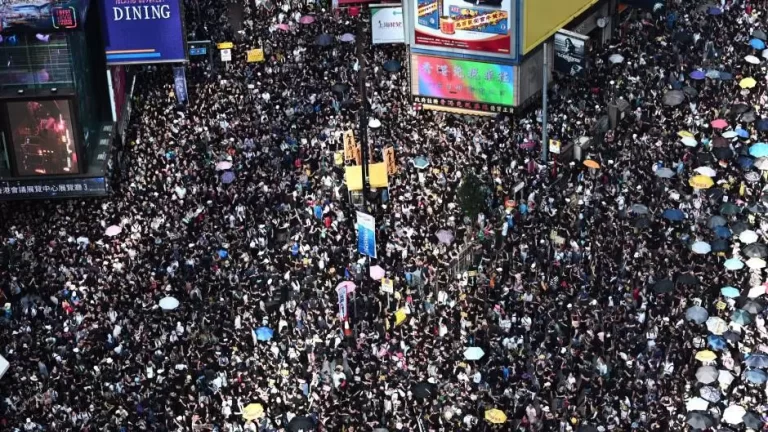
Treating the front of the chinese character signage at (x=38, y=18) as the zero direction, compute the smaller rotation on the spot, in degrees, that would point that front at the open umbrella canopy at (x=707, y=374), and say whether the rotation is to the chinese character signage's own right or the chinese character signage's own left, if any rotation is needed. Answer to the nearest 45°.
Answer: approximately 45° to the chinese character signage's own left

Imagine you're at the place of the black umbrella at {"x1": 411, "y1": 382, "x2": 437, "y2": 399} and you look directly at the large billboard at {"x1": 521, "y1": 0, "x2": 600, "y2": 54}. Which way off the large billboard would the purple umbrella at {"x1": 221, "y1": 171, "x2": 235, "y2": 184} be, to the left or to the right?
left

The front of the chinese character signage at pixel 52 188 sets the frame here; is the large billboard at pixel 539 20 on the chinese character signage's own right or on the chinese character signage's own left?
on the chinese character signage's own left

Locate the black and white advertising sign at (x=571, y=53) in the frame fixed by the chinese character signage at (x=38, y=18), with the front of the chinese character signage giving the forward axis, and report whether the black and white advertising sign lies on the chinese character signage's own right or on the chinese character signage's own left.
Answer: on the chinese character signage's own left

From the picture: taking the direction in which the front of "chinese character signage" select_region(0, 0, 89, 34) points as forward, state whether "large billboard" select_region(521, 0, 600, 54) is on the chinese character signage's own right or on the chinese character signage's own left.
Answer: on the chinese character signage's own left

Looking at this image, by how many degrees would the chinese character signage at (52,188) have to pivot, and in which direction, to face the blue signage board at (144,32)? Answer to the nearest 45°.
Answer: approximately 135° to its left
